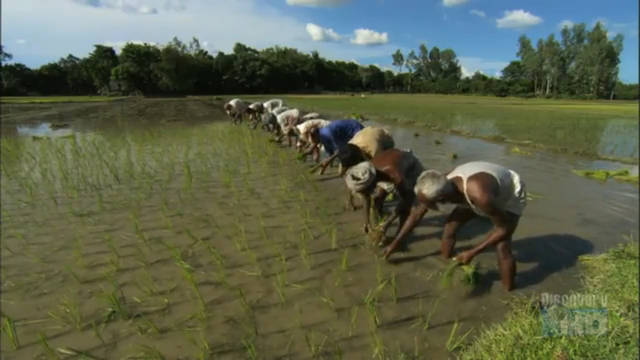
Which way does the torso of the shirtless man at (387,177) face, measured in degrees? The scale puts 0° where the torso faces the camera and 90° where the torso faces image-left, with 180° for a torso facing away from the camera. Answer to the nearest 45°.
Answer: approximately 45°

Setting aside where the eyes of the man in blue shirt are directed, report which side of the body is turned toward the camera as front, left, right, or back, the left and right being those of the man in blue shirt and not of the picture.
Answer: left

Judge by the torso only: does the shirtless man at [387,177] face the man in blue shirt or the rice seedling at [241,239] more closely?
the rice seedling

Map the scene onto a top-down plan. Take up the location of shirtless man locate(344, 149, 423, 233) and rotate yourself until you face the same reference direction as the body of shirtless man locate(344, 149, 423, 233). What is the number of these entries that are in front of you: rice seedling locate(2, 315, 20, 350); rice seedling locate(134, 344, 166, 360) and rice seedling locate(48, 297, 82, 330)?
3

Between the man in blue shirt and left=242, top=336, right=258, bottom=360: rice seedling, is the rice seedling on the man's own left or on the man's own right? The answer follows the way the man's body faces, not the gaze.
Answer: on the man's own left

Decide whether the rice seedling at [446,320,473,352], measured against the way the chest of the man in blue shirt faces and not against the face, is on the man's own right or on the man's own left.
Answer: on the man's own left

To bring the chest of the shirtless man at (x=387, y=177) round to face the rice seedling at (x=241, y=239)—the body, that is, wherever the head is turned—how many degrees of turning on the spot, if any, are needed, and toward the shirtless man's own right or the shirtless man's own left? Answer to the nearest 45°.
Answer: approximately 45° to the shirtless man's own right

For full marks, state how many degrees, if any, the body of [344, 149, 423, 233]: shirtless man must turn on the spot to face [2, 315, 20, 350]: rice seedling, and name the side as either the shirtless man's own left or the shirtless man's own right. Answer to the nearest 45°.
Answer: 0° — they already face it
